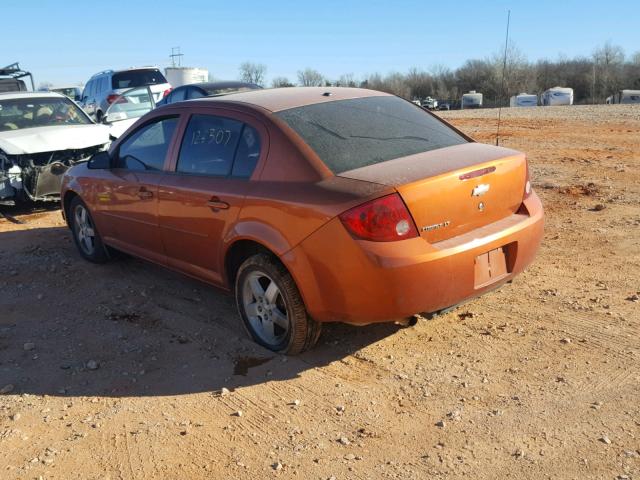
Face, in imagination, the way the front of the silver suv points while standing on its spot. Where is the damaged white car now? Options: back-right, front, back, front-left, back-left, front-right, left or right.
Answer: back-left

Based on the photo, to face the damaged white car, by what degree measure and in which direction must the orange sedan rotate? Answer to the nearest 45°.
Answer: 0° — it already faces it

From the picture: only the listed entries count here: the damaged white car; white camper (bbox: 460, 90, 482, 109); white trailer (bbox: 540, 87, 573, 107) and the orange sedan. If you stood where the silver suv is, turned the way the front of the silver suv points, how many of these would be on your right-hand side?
2

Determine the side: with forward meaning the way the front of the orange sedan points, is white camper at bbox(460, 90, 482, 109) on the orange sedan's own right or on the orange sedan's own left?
on the orange sedan's own right

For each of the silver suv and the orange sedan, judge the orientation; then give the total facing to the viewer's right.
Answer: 0

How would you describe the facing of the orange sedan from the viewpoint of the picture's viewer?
facing away from the viewer and to the left of the viewer

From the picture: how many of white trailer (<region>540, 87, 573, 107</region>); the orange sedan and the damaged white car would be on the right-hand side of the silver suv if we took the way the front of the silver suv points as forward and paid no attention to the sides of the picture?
1

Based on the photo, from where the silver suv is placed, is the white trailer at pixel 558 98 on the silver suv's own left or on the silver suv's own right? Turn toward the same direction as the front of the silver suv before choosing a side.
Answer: on the silver suv's own right

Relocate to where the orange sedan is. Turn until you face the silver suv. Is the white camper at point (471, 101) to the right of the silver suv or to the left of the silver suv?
right

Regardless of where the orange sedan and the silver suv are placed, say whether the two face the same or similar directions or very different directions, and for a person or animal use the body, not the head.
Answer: same or similar directions

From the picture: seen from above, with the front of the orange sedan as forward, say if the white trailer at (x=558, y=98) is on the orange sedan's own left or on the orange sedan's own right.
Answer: on the orange sedan's own right

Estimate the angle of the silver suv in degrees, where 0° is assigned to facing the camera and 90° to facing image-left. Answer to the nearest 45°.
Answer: approximately 135°

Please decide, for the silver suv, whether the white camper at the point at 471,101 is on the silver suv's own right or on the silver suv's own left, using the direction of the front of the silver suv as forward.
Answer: on the silver suv's own right
